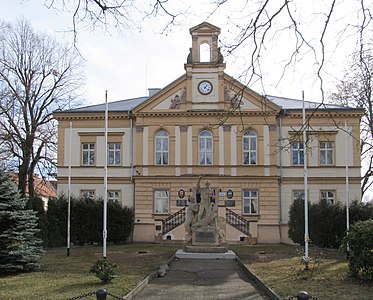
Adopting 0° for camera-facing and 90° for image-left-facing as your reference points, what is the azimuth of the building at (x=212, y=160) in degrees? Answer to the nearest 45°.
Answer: approximately 0°

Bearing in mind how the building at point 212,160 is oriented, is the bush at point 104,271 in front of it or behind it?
in front

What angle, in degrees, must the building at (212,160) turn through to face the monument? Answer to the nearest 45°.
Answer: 0° — it already faces it

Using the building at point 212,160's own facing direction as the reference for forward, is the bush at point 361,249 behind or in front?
in front
